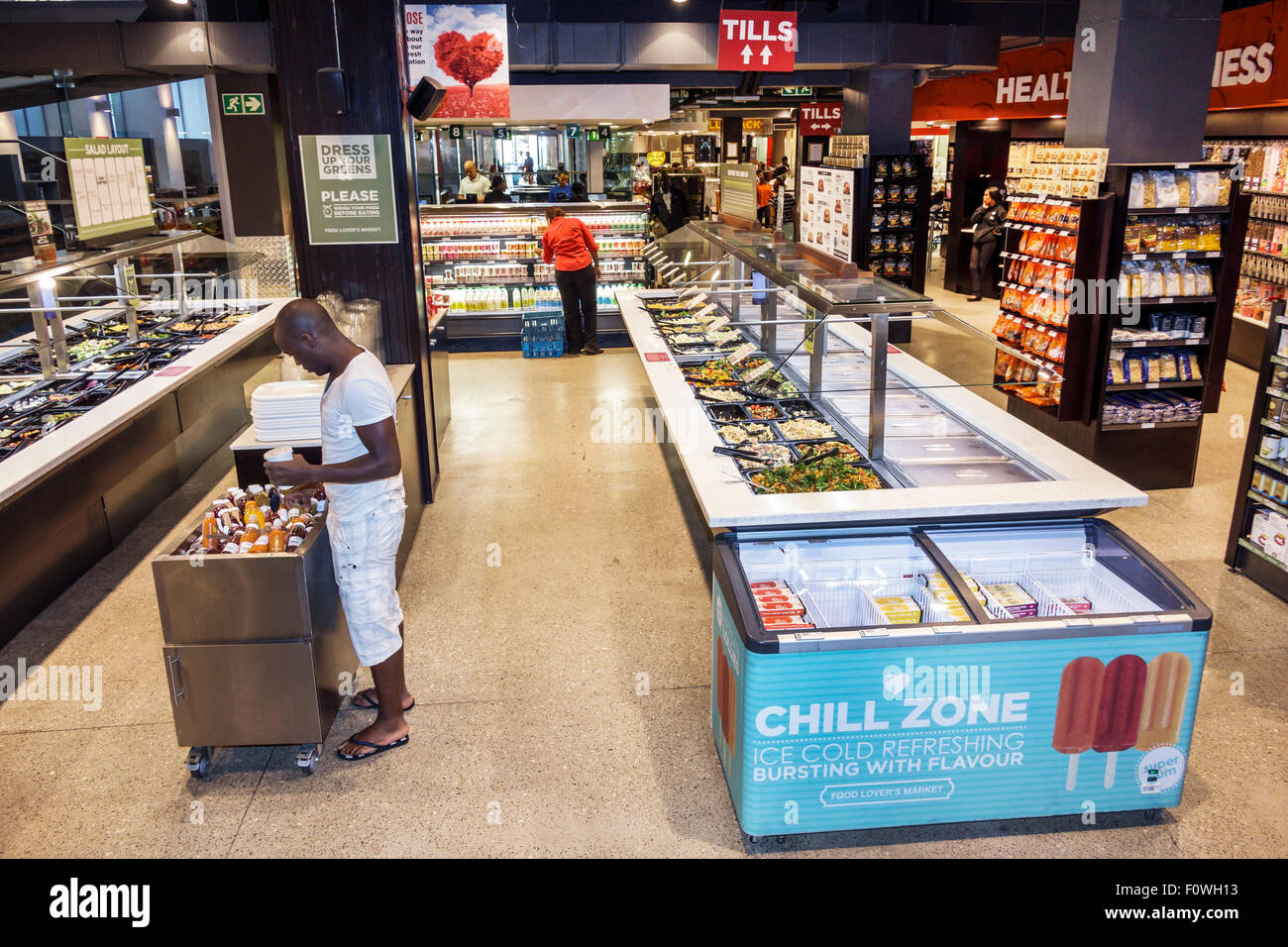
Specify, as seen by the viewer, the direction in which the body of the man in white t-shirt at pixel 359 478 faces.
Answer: to the viewer's left

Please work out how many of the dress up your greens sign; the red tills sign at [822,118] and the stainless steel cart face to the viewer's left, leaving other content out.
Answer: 0

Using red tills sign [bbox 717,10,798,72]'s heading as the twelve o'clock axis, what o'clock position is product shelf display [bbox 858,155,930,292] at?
The product shelf display is roughly at 7 o'clock from the red tills sign.

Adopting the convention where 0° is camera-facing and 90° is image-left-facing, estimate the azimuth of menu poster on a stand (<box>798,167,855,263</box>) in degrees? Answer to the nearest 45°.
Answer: approximately 45°

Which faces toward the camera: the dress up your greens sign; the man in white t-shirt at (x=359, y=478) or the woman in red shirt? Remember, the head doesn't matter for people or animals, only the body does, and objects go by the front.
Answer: the dress up your greens sign

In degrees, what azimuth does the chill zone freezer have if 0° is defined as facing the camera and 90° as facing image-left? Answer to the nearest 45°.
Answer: approximately 0°

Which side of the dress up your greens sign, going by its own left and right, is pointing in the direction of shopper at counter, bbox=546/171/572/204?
back

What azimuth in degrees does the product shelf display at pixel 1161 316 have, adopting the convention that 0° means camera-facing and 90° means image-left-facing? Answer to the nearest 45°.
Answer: approximately 0°

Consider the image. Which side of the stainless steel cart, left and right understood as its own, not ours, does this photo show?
front

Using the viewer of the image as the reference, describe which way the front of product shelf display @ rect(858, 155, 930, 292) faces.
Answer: facing the viewer

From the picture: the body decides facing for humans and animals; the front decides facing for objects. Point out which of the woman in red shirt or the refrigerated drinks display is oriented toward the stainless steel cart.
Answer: the refrigerated drinks display

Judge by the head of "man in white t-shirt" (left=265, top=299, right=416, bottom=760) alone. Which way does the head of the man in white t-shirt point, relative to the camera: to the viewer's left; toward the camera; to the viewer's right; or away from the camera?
to the viewer's left

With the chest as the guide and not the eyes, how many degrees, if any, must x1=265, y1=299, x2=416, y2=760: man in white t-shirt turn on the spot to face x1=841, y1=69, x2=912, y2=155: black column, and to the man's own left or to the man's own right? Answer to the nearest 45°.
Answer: approximately 135° to the man's own right

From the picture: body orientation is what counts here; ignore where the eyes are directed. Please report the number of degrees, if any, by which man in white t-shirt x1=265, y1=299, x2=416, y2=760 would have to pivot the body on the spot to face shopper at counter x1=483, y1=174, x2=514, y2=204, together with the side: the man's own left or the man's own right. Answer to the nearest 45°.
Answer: approximately 90° to the man's own right

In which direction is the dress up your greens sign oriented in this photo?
toward the camera

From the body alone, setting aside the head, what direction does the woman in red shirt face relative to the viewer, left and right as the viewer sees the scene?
facing away from the viewer

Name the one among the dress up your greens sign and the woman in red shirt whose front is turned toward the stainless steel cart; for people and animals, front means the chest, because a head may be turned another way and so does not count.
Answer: the dress up your greens sign
